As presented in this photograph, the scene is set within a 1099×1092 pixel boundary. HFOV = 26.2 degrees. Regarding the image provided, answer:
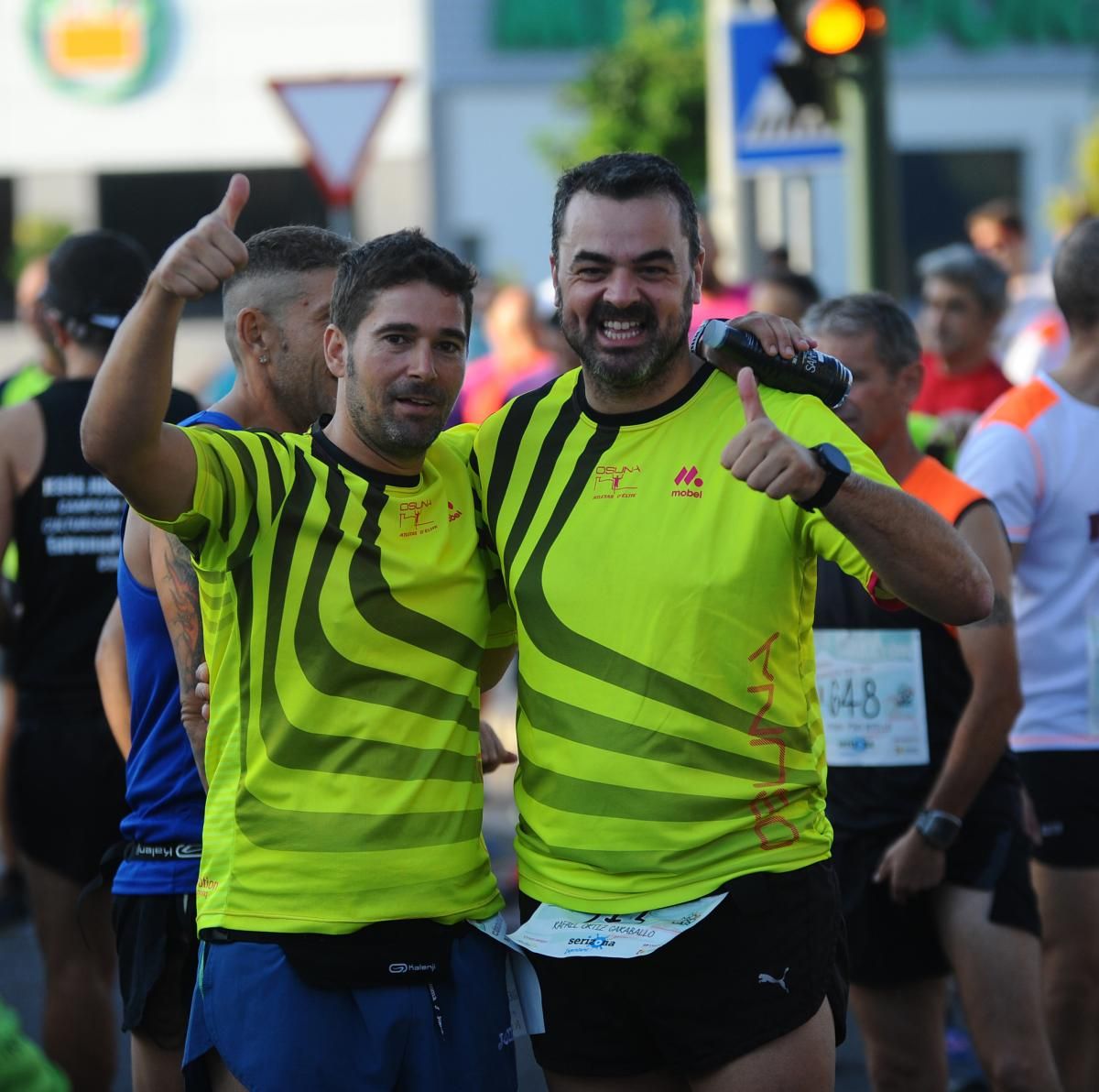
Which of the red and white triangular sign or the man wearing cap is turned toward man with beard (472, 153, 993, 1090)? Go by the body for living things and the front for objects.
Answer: the red and white triangular sign

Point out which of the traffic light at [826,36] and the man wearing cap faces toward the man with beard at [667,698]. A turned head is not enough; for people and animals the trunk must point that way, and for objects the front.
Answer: the traffic light

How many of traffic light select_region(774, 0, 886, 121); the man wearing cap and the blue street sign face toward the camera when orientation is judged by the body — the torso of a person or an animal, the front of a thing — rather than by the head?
2

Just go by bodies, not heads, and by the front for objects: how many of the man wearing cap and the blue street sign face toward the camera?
1

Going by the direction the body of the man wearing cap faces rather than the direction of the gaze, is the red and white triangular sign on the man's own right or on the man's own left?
on the man's own right

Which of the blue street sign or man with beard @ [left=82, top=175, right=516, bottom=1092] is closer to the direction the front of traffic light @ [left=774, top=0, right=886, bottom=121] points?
the man with beard

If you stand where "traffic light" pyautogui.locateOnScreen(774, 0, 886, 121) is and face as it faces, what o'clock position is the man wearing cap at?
The man wearing cap is roughly at 1 o'clock from the traffic light.

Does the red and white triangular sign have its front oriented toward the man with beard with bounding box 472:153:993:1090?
yes

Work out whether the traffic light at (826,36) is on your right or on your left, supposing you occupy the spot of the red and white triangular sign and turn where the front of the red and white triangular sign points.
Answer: on your left

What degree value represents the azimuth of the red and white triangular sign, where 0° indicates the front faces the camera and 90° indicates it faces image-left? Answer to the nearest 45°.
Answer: approximately 0°
